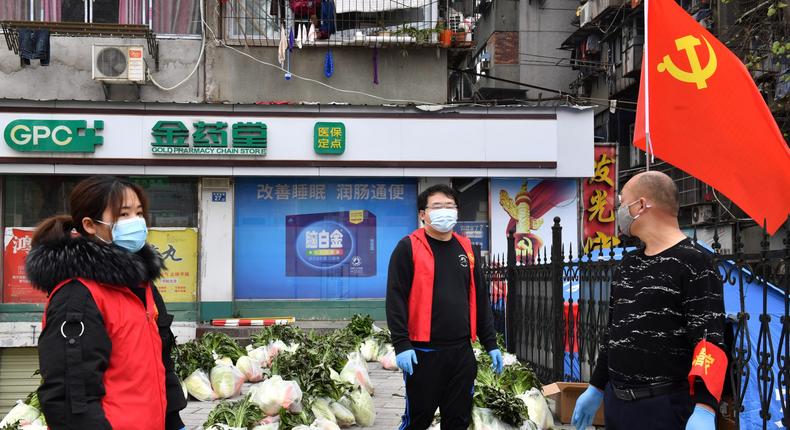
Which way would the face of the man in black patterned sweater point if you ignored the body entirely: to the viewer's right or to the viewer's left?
to the viewer's left

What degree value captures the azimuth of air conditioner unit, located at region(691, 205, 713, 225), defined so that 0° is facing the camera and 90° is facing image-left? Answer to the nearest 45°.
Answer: approximately 45°

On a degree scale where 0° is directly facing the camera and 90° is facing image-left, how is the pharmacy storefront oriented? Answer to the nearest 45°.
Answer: approximately 0°

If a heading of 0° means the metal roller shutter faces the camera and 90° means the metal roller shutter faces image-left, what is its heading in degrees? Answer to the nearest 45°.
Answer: approximately 0°

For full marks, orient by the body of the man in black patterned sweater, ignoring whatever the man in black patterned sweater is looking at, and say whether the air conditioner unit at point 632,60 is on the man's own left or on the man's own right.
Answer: on the man's own right
